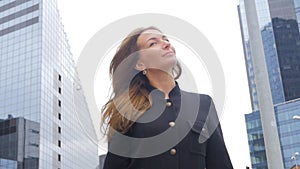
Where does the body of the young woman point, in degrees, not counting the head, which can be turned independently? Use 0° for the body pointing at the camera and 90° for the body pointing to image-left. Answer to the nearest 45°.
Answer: approximately 0°
